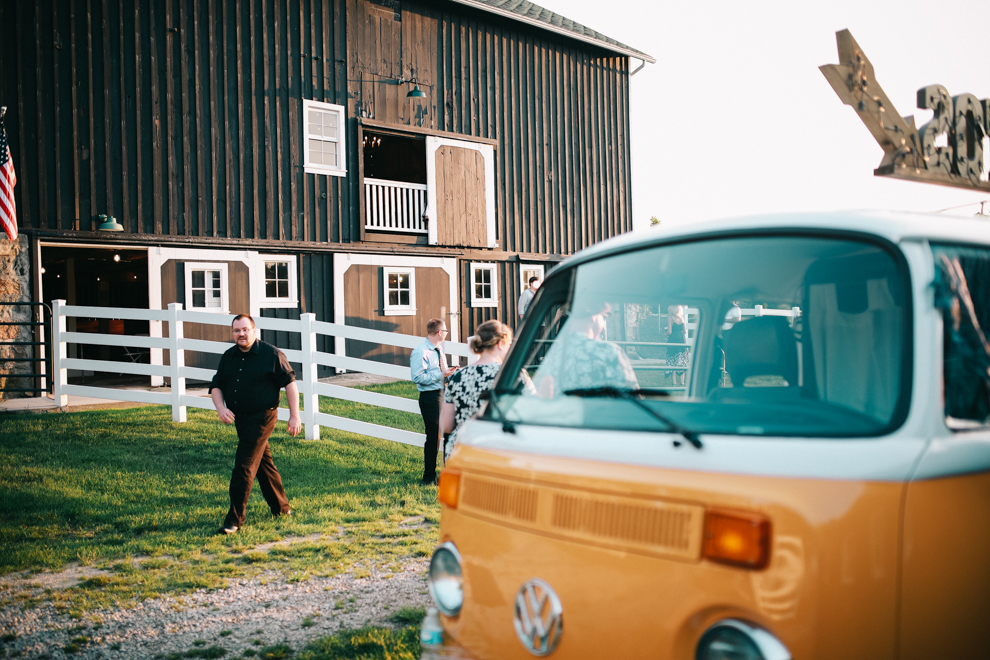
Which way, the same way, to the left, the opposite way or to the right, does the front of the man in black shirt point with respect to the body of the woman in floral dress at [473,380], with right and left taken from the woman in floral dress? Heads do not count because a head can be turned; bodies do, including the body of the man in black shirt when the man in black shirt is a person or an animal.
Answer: the opposite way

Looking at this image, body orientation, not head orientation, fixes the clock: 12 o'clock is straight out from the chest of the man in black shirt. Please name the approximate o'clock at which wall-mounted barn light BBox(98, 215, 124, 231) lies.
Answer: The wall-mounted barn light is roughly at 4 o'clock from the man in black shirt.

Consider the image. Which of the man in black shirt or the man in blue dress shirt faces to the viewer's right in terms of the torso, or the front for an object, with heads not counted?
the man in blue dress shirt

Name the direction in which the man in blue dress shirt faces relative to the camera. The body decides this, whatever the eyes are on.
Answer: to the viewer's right

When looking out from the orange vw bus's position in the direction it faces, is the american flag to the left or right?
on its right

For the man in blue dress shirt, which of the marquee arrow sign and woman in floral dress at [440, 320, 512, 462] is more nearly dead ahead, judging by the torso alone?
the marquee arrow sign

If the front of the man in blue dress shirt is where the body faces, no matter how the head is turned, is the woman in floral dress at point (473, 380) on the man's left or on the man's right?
on the man's right

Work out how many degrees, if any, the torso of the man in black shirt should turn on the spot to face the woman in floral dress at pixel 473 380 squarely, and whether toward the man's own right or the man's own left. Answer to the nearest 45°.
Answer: approximately 90° to the man's own left

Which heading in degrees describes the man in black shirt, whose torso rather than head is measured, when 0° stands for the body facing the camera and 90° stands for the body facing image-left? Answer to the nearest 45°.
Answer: approximately 45°

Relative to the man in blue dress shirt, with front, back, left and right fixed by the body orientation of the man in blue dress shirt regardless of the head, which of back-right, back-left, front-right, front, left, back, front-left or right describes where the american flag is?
back-left

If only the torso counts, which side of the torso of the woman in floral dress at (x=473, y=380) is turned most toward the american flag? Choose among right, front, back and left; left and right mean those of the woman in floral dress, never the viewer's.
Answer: left

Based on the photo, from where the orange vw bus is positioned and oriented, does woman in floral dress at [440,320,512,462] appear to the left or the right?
on its right

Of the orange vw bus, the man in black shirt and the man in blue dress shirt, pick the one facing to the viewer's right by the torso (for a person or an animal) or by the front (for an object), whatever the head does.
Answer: the man in blue dress shirt

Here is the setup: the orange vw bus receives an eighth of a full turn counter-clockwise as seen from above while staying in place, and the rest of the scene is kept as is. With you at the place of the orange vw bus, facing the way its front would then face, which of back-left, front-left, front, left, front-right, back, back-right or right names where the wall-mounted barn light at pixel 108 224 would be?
back-right
